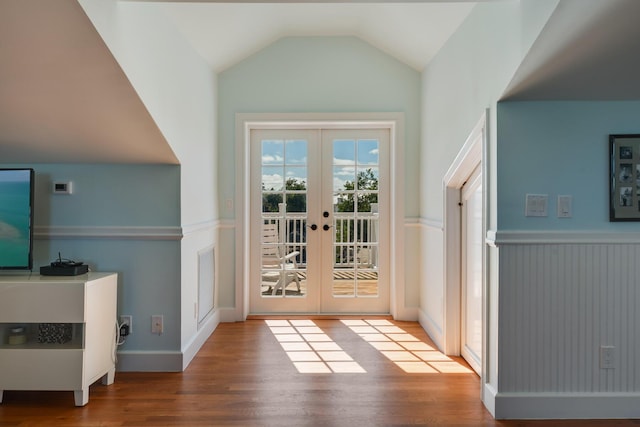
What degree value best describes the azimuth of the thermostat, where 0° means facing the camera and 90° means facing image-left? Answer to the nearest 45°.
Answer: approximately 0°

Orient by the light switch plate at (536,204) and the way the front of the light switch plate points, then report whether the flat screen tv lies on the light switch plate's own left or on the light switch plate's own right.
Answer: on the light switch plate's own right

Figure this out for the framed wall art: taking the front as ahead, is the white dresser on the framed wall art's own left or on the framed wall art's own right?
on the framed wall art's own right

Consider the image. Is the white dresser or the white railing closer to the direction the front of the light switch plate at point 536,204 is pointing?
the white dresser

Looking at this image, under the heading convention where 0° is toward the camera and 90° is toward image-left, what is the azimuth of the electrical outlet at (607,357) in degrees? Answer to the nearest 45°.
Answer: approximately 0°
